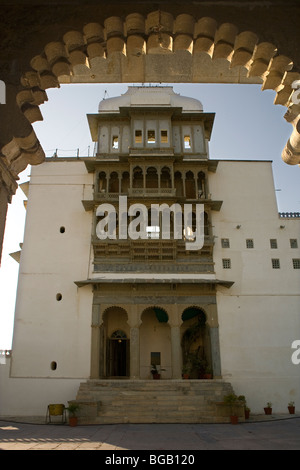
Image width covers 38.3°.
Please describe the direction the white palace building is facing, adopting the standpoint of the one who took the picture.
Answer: facing the viewer

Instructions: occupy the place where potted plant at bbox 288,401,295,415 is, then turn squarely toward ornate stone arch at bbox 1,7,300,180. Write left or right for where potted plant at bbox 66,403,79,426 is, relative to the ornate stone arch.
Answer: right

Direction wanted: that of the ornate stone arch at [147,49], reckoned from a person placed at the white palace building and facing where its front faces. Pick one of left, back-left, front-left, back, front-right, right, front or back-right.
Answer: front
